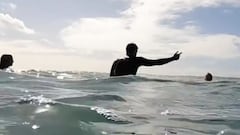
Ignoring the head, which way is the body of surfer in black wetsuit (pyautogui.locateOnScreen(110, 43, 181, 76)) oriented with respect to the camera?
away from the camera
